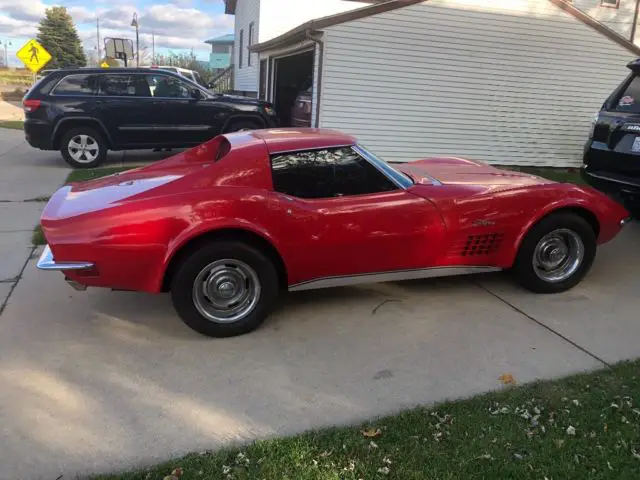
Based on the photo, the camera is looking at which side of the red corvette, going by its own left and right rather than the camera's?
right

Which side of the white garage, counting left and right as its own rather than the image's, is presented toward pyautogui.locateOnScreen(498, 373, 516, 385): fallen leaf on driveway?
left

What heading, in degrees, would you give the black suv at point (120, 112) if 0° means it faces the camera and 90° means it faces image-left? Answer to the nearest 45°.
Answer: approximately 270°

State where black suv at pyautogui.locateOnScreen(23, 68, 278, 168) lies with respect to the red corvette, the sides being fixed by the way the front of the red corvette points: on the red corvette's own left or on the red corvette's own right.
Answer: on the red corvette's own left

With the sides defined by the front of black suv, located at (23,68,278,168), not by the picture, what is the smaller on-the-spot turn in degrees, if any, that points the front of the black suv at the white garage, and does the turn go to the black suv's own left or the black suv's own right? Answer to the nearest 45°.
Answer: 0° — it already faces it

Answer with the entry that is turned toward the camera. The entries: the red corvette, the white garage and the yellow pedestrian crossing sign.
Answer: the yellow pedestrian crossing sign

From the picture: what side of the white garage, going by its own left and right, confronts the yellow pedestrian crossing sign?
front

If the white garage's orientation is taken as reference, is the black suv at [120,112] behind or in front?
in front

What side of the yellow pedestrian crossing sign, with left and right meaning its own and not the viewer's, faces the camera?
front

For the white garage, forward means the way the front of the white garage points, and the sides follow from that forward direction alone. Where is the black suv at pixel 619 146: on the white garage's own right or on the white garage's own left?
on the white garage's own left

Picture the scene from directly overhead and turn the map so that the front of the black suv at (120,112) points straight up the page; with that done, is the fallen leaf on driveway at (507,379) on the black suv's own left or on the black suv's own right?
on the black suv's own right

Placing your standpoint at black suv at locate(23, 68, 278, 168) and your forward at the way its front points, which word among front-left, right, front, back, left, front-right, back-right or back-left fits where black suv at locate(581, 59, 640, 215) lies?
front-right

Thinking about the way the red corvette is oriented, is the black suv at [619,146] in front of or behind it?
in front
